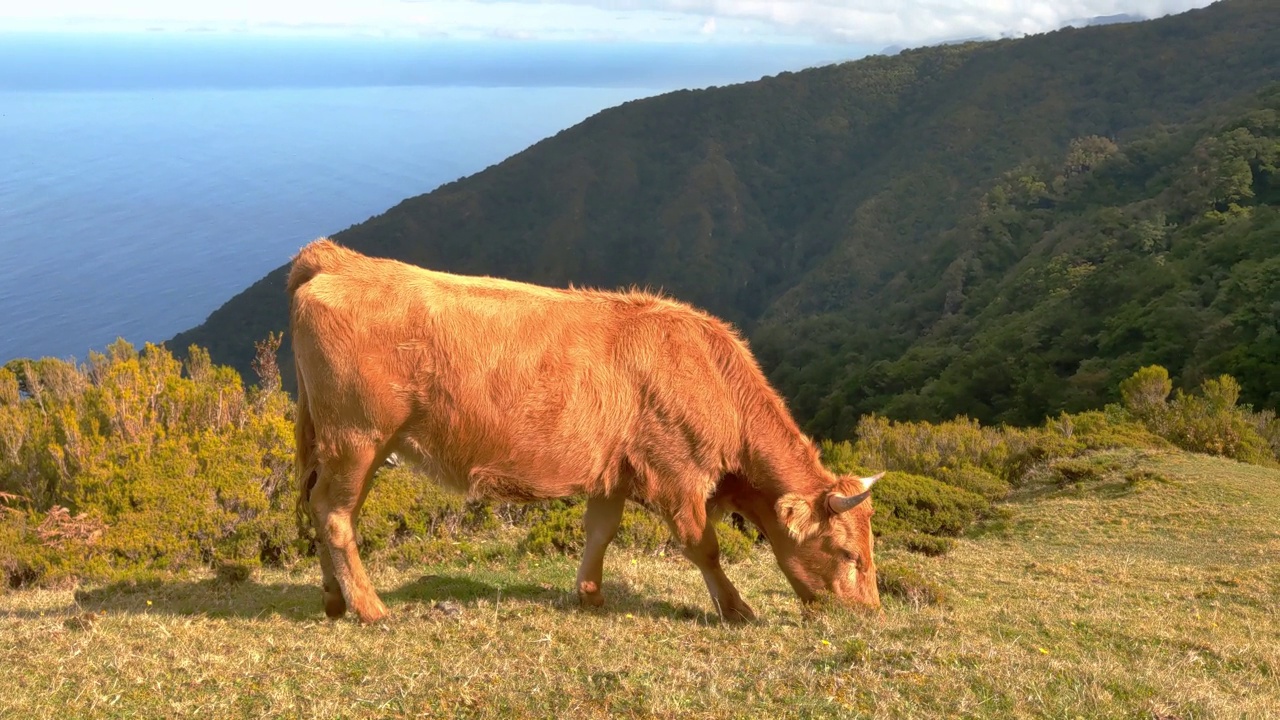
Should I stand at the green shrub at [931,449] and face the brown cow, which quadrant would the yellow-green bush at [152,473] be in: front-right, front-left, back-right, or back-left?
front-right

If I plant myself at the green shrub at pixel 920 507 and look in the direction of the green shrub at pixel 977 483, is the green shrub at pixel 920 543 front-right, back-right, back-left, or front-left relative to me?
back-right

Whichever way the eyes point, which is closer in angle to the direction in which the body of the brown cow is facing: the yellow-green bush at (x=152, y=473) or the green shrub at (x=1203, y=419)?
the green shrub

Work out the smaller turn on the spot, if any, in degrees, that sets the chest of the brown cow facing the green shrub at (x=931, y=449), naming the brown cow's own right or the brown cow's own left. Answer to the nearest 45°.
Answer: approximately 45° to the brown cow's own left

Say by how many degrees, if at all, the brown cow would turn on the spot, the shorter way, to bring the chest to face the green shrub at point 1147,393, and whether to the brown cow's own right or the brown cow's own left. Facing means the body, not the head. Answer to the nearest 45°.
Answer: approximately 45° to the brown cow's own left

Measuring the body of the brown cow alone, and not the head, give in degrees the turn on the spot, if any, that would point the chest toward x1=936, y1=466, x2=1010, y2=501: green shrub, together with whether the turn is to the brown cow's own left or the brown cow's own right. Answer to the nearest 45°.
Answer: approximately 45° to the brown cow's own left

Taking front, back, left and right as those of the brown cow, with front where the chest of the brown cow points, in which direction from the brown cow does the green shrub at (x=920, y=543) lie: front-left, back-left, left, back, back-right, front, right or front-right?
front-left

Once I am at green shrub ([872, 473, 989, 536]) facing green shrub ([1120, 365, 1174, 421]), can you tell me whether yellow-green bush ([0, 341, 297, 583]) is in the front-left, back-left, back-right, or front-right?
back-left

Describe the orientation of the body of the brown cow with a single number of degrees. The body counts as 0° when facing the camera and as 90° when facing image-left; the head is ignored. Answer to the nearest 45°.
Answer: approximately 270°

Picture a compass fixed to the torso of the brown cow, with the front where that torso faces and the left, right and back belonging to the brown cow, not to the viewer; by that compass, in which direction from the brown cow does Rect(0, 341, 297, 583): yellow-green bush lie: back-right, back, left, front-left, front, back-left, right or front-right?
back-left

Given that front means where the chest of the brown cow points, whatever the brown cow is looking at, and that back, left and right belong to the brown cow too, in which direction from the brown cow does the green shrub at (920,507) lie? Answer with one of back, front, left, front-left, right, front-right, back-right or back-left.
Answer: front-left
